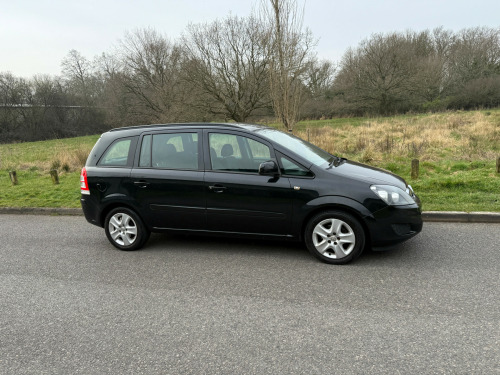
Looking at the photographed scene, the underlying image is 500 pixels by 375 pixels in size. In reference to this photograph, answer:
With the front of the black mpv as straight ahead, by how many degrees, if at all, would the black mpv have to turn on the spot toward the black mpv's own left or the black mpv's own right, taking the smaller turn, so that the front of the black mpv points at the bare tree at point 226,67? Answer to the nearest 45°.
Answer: approximately 90° to the black mpv's own left

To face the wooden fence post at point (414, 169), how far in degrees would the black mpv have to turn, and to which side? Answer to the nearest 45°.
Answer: approximately 45° to its left

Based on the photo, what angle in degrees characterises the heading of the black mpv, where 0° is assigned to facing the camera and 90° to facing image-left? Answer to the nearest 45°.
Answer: approximately 270°

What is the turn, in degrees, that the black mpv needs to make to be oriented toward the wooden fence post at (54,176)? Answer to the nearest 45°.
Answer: approximately 135° to its left

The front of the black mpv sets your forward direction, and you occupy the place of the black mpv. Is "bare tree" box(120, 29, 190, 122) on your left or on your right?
on your left
